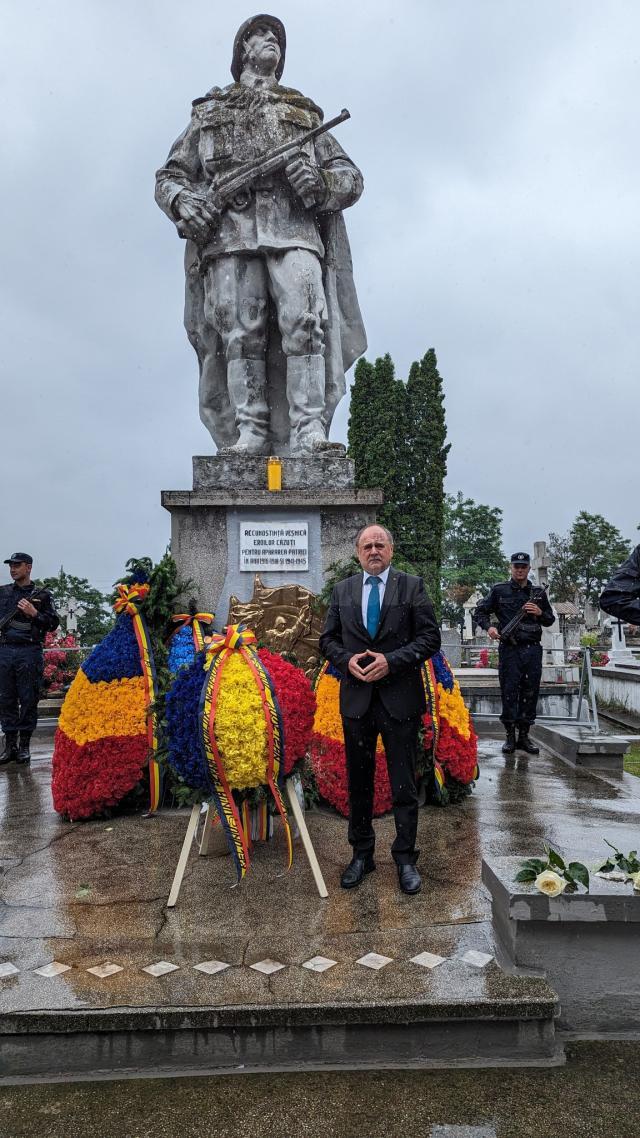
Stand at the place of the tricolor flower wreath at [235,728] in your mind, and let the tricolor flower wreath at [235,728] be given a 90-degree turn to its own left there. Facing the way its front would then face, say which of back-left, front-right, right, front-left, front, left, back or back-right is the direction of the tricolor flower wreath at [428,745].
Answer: front-left

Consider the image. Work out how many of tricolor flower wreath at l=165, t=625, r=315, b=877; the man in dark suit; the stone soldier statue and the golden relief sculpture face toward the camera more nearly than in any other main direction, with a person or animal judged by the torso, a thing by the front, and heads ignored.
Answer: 4

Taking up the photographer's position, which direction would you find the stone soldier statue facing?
facing the viewer

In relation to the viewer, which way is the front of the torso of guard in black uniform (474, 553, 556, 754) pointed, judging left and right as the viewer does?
facing the viewer

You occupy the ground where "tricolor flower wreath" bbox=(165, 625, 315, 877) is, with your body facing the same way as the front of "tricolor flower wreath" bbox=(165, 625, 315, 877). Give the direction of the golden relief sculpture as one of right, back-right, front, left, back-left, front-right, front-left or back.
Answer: back

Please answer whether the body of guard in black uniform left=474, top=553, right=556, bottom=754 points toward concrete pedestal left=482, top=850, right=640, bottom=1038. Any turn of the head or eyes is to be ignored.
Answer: yes

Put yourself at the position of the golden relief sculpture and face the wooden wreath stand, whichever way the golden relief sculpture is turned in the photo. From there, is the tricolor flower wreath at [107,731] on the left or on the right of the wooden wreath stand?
right

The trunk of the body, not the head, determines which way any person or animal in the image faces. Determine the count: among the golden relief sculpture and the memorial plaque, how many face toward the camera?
2

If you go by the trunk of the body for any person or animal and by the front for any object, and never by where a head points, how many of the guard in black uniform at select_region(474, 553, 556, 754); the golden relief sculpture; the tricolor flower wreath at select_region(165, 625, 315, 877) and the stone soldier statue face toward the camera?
4

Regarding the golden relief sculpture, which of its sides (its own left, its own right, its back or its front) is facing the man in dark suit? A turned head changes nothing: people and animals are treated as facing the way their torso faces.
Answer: front

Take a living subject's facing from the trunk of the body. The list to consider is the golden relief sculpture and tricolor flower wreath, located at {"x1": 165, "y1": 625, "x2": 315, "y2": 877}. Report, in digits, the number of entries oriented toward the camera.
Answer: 2
